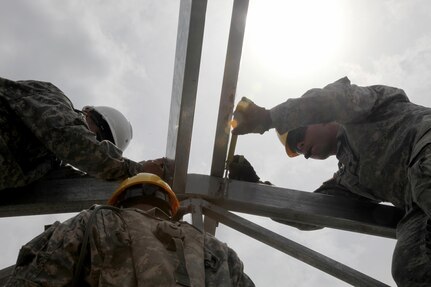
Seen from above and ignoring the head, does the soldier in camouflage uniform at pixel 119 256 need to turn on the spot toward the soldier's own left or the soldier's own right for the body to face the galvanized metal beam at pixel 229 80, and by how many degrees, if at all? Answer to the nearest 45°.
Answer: approximately 45° to the soldier's own right

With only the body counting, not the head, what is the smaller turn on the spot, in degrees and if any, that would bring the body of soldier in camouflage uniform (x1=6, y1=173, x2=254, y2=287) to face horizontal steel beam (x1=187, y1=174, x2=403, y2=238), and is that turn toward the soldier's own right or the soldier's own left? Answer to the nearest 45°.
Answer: approximately 45° to the soldier's own right

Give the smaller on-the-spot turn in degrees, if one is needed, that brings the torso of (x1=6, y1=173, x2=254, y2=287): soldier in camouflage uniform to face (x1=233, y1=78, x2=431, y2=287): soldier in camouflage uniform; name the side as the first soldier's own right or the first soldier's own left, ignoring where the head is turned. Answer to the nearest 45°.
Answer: approximately 45° to the first soldier's own right

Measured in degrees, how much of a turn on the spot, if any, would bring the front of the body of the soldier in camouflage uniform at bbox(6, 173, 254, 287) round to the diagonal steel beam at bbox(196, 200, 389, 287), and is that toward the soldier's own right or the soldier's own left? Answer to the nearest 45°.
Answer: approximately 45° to the soldier's own right

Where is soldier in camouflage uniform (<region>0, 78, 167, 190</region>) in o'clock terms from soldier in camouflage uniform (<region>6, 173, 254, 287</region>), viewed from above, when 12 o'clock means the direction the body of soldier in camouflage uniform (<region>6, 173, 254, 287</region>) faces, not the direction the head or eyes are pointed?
soldier in camouflage uniform (<region>0, 78, 167, 190</region>) is roughly at 11 o'clock from soldier in camouflage uniform (<region>6, 173, 254, 287</region>).

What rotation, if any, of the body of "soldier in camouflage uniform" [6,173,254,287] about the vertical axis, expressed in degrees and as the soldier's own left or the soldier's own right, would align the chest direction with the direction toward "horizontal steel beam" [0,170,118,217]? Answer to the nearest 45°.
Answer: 0° — they already face it

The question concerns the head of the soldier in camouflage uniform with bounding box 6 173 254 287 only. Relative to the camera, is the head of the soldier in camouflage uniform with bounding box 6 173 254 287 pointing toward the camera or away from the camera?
away from the camera

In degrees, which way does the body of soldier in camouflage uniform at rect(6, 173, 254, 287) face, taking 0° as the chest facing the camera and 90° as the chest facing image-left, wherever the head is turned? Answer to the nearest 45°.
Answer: approximately 180°
